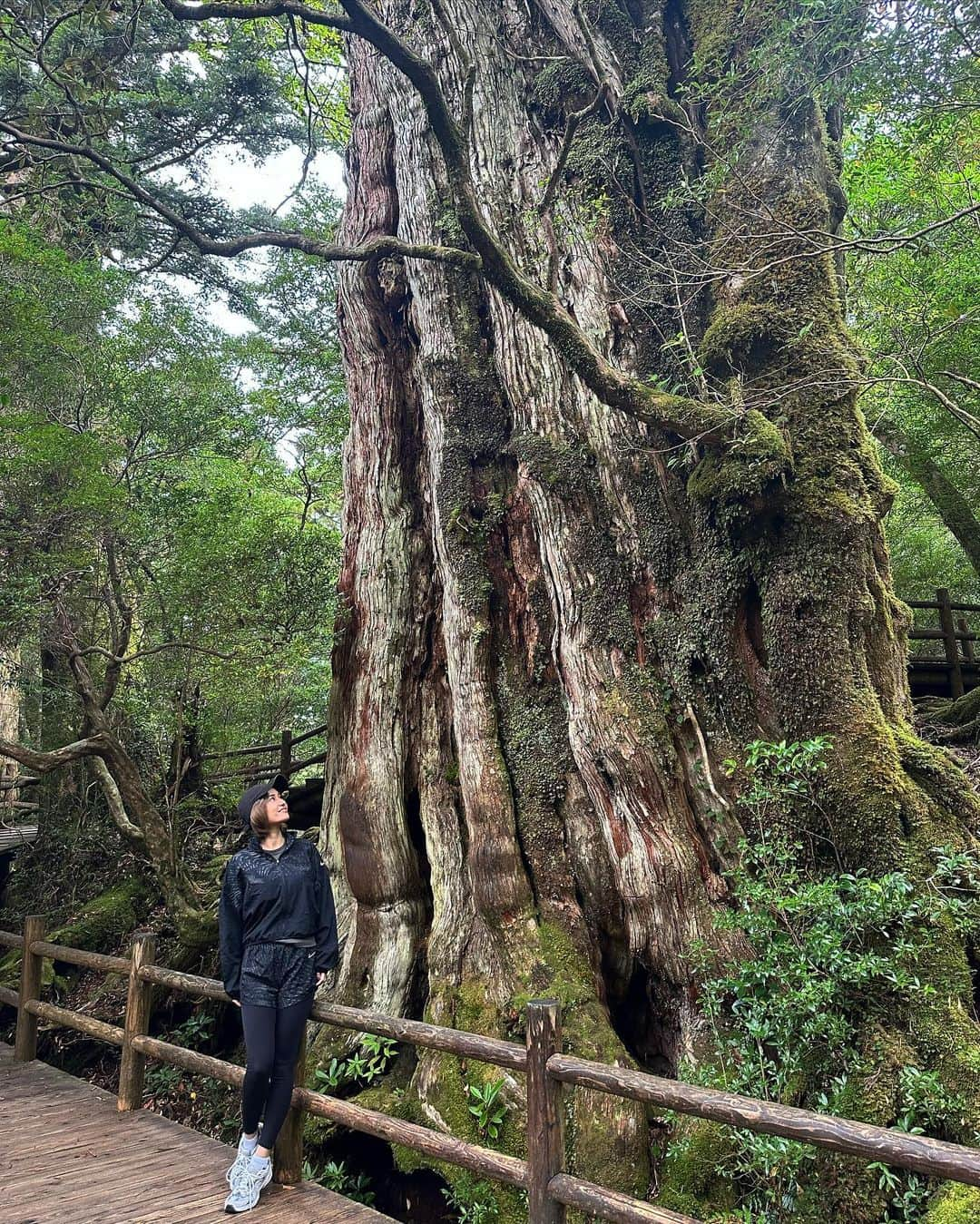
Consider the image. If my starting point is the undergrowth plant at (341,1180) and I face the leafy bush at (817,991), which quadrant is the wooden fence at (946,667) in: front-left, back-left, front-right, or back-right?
front-left

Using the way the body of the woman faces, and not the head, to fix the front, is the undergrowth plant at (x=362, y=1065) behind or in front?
behind

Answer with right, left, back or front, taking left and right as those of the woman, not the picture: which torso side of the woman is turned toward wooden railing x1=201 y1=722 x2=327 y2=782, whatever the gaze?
back

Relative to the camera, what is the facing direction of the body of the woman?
toward the camera

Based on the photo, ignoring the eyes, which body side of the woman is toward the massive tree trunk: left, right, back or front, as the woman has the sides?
left

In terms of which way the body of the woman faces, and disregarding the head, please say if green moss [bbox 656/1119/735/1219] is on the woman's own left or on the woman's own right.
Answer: on the woman's own left

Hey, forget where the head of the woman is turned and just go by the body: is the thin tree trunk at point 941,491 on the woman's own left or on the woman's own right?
on the woman's own left

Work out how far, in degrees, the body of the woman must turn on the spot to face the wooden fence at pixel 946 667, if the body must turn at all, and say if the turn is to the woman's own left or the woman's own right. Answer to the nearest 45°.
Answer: approximately 135° to the woman's own left
